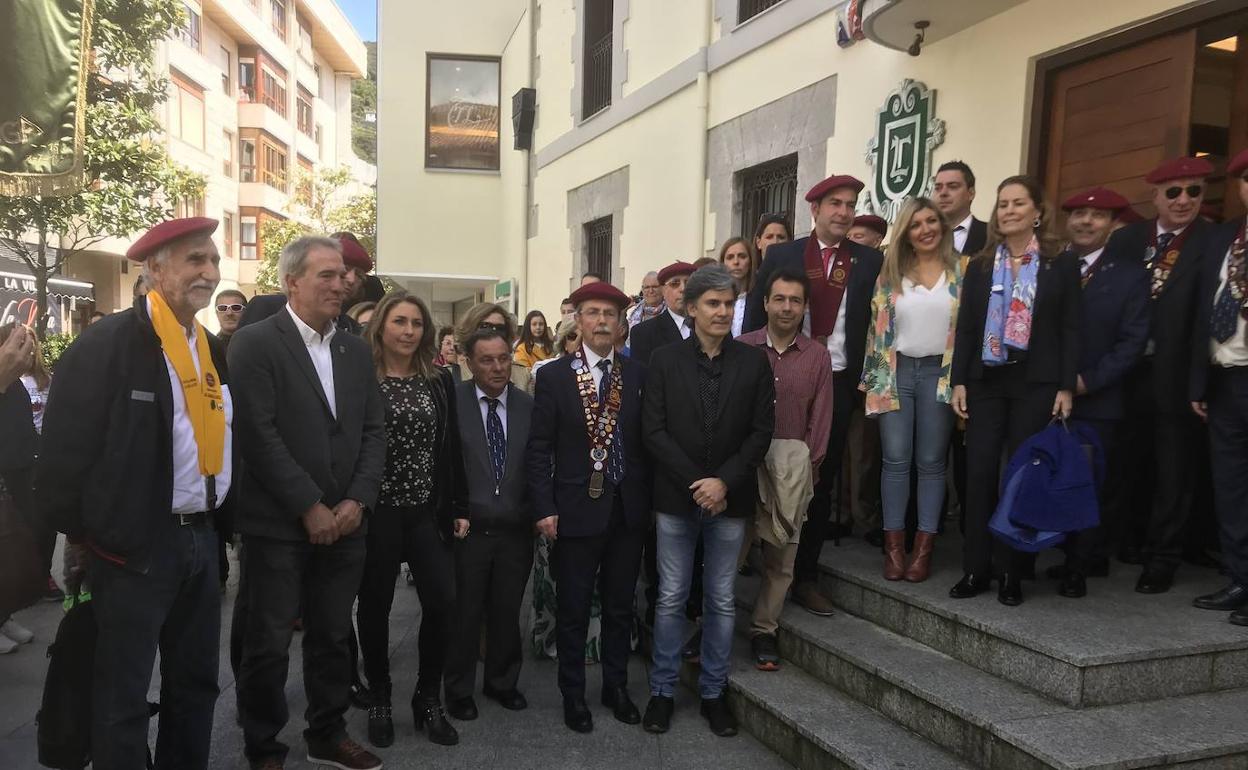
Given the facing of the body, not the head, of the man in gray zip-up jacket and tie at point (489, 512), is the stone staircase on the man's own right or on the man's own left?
on the man's own left

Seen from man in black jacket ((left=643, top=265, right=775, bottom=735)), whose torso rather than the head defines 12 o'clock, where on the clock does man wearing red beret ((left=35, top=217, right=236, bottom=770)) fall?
The man wearing red beret is roughly at 2 o'clock from the man in black jacket.

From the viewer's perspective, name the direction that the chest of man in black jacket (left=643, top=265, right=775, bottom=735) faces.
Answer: toward the camera

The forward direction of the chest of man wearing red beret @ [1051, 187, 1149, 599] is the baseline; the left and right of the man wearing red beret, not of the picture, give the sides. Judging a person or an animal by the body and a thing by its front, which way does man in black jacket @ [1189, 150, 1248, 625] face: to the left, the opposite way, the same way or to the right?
the same way

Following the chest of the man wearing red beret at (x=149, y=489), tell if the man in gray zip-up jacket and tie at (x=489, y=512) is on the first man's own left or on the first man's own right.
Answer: on the first man's own left

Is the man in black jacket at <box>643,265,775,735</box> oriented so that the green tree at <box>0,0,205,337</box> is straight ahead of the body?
no

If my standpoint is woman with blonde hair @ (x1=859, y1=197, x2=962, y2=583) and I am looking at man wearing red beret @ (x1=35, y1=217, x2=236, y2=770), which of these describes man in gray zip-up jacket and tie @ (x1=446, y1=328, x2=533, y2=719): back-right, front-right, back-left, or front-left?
front-right

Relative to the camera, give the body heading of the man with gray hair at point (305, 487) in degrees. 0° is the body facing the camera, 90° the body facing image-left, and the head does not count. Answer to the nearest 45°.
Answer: approximately 315°

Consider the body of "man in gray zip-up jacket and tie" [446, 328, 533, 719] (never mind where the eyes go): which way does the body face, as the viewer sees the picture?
toward the camera

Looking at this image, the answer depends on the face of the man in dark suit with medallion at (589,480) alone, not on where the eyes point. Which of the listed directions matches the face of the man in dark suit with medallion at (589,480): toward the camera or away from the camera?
toward the camera

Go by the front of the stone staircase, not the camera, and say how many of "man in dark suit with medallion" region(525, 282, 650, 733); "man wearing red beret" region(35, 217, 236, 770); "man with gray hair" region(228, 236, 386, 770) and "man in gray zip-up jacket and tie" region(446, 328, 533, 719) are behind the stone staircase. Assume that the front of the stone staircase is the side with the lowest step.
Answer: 0

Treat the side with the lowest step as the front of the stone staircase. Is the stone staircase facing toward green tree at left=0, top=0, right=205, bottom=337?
no

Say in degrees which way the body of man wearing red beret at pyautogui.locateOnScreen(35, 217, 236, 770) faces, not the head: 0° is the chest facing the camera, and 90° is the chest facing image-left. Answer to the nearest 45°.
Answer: approximately 315°

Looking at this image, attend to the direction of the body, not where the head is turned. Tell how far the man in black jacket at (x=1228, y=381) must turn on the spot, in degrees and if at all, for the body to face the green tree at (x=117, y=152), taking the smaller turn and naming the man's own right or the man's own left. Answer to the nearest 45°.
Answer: approximately 45° to the man's own right

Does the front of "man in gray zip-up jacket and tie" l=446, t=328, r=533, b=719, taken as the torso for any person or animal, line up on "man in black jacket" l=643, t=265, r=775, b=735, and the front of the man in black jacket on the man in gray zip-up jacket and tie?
no

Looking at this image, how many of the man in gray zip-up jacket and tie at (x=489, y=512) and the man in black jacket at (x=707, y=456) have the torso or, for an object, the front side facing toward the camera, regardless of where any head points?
2
